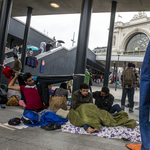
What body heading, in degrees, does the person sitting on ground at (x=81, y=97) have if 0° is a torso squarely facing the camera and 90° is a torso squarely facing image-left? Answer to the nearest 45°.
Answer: approximately 315°

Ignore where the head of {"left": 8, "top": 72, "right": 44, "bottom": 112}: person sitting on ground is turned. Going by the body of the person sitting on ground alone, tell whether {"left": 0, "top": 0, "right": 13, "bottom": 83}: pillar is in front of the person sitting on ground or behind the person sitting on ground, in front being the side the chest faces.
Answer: behind

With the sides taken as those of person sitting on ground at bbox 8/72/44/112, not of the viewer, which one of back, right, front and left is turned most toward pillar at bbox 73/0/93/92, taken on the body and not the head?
left

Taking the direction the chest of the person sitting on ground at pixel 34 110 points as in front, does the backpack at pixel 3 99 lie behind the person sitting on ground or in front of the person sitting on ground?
behind

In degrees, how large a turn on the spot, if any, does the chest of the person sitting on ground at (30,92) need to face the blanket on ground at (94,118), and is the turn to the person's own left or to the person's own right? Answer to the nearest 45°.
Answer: approximately 45° to the person's own left
